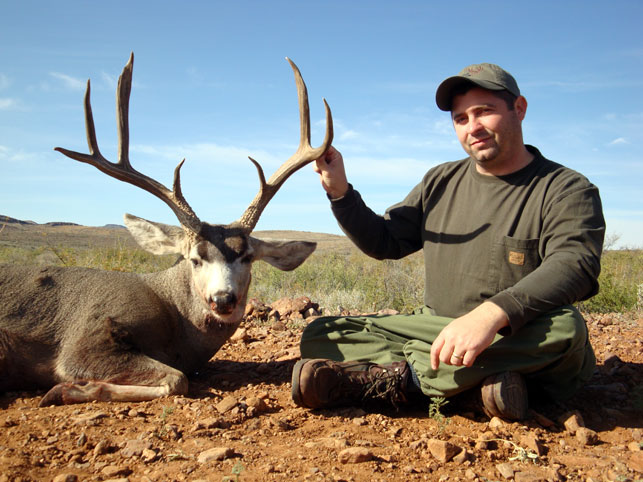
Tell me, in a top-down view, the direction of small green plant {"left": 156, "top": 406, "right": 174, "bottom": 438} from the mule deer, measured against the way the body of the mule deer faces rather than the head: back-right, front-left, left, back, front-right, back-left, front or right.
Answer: right

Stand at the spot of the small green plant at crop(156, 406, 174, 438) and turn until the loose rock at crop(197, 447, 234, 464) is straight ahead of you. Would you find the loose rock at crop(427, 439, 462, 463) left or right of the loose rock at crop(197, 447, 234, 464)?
left

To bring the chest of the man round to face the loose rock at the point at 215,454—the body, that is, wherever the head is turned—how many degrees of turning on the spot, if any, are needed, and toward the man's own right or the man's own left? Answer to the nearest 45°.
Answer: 0° — they already face it

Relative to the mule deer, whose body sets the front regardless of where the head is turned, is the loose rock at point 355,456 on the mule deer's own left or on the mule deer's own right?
on the mule deer's own right

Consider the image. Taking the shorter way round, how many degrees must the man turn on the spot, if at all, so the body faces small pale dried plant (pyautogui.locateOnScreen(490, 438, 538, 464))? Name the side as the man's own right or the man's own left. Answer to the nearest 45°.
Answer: approximately 45° to the man's own left

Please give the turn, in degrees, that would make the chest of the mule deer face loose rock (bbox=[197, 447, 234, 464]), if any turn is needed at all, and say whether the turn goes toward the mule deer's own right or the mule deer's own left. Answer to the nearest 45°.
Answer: approximately 90° to the mule deer's own right

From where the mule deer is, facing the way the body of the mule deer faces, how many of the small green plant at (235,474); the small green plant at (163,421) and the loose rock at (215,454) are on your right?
3

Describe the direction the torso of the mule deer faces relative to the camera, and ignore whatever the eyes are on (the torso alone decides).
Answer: to the viewer's right

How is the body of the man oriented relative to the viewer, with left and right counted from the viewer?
facing the viewer and to the left of the viewer

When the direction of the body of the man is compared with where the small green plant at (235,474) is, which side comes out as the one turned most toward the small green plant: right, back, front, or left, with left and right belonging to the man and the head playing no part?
front

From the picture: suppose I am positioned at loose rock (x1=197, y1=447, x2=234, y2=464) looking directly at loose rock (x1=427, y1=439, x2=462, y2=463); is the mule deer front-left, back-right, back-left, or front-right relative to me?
back-left
